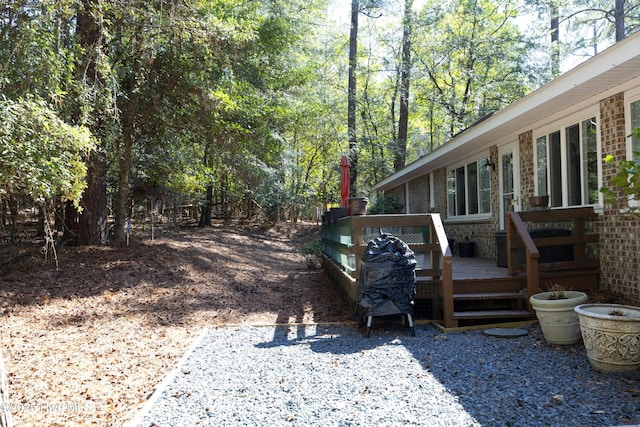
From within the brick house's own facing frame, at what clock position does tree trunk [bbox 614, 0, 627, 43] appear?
The tree trunk is roughly at 5 o'clock from the brick house.

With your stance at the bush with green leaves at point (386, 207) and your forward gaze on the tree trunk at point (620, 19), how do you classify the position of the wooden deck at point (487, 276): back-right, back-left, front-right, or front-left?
back-right

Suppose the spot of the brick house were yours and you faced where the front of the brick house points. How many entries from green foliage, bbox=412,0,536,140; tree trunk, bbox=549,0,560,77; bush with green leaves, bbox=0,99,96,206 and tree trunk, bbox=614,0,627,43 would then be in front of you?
1

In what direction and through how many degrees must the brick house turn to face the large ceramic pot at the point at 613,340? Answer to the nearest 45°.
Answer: approximately 45° to its left

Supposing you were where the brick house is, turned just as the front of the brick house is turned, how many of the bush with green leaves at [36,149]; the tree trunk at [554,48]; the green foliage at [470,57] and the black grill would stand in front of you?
2

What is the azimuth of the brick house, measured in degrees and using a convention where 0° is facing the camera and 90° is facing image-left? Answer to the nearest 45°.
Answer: approximately 45°

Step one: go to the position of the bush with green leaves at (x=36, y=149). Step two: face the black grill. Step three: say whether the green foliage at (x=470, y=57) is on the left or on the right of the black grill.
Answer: left

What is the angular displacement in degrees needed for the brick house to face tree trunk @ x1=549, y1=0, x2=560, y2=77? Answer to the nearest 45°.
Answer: approximately 135° to its right

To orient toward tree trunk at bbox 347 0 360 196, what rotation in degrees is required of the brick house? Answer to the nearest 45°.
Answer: approximately 90° to its right

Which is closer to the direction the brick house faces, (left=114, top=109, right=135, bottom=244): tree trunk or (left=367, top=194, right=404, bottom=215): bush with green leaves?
the tree trunk

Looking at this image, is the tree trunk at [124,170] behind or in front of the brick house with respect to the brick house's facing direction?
in front

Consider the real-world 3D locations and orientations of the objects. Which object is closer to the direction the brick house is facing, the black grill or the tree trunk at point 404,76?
the black grill

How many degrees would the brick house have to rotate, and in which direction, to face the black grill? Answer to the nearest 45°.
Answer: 0° — it already faces it
